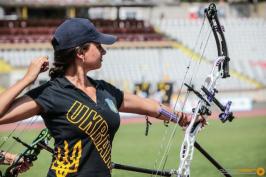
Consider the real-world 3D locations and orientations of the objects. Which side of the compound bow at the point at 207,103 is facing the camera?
right

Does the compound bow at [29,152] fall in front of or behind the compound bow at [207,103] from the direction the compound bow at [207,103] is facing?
behind

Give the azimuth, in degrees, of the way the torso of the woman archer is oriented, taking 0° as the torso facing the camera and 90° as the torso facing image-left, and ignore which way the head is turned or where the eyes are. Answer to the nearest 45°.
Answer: approximately 315°
